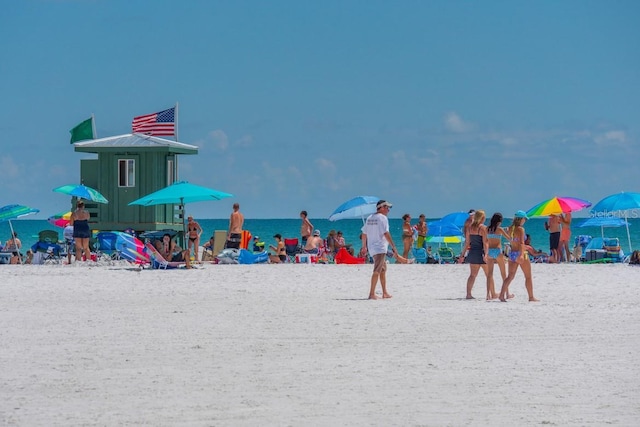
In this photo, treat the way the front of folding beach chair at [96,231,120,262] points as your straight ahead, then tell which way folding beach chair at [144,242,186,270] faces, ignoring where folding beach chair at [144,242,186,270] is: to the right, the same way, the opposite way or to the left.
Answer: to the right

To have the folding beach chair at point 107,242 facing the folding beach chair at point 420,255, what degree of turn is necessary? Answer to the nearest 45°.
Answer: approximately 90° to its right

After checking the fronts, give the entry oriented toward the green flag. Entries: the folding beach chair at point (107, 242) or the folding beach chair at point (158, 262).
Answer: the folding beach chair at point (107, 242)

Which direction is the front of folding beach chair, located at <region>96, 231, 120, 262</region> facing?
away from the camera

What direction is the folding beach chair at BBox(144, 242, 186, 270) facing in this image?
to the viewer's right

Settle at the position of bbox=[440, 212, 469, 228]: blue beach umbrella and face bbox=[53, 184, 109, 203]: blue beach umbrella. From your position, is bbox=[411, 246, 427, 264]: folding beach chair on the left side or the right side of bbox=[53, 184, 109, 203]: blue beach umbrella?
left
